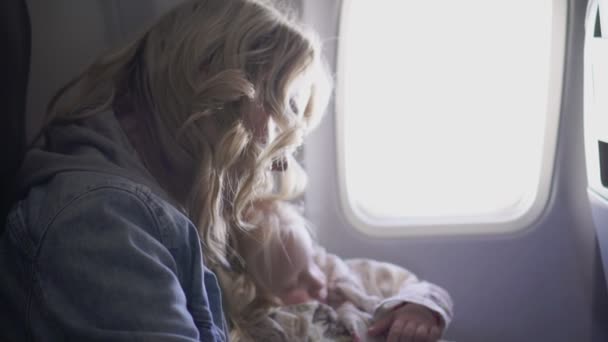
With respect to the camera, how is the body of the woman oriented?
to the viewer's right
